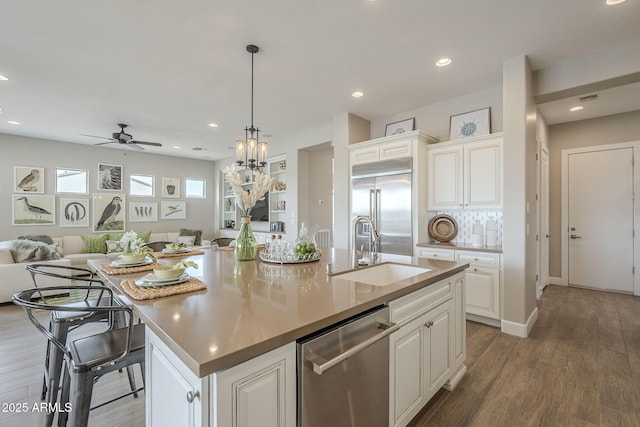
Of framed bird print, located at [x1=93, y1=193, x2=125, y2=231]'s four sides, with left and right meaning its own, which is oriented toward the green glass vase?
front

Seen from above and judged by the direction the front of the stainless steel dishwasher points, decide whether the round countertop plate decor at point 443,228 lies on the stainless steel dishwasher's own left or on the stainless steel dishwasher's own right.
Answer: on the stainless steel dishwasher's own left

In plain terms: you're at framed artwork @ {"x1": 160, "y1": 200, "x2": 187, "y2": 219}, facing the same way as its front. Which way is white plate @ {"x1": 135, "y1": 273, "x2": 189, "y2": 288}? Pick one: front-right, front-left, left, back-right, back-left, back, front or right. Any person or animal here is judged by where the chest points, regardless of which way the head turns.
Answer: front

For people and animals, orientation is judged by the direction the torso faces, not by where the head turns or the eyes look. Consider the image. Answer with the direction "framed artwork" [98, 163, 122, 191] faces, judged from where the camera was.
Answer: facing the viewer and to the right of the viewer

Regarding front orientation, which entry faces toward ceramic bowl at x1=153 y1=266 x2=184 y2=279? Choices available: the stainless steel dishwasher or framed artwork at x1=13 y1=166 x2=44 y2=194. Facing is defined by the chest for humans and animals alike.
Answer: the framed artwork

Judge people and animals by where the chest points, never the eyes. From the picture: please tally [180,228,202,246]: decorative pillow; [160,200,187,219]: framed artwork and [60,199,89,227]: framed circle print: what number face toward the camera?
3

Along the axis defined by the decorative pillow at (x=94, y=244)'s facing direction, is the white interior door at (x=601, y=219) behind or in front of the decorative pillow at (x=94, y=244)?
in front

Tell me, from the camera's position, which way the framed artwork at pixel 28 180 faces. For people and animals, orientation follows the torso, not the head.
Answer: facing the viewer

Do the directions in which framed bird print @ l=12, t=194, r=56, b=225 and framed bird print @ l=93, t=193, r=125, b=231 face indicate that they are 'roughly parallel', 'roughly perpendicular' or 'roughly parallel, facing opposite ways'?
roughly parallel

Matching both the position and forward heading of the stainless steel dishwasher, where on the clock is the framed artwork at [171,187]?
The framed artwork is roughly at 6 o'clock from the stainless steel dishwasher.

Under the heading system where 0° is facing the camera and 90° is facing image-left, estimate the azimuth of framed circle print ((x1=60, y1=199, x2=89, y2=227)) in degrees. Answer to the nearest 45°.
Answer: approximately 0°

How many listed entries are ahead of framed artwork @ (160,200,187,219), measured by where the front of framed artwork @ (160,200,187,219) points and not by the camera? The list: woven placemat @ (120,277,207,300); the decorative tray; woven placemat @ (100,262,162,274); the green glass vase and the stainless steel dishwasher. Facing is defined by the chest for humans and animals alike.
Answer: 5

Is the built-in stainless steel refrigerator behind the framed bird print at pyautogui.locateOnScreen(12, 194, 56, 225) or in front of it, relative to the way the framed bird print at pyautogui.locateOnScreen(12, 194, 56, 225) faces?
in front

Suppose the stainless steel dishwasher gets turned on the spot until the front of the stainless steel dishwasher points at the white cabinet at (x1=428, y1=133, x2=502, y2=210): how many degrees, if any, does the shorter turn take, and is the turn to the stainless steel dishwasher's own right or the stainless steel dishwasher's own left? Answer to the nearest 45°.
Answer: approximately 90° to the stainless steel dishwasher's own left

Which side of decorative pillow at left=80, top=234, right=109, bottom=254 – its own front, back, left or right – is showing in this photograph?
front

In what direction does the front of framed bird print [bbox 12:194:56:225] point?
toward the camera
